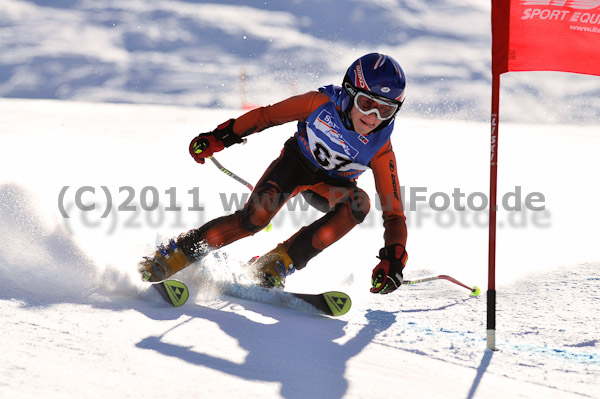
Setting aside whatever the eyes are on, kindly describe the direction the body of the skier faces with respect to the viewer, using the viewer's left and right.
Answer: facing the viewer and to the right of the viewer

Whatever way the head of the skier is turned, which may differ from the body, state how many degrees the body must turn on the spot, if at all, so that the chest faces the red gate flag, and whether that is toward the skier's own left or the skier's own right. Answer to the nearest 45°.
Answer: approximately 45° to the skier's own left
